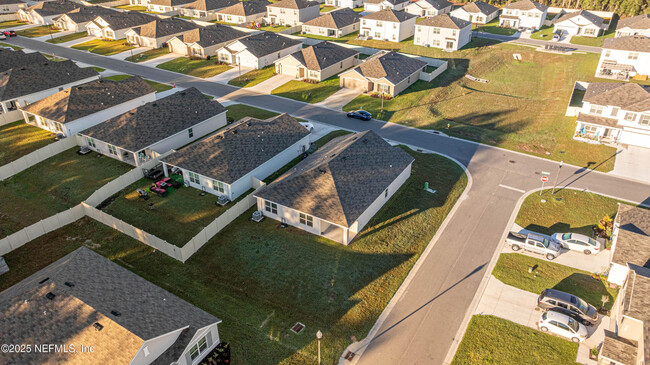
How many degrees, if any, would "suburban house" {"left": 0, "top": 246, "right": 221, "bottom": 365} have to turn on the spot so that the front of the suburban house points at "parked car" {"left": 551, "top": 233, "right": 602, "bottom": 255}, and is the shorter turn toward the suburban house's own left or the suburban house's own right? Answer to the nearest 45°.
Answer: approximately 45° to the suburban house's own left

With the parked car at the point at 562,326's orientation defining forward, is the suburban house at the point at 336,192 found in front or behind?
behind

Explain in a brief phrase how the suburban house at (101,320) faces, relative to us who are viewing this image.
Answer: facing the viewer and to the right of the viewer

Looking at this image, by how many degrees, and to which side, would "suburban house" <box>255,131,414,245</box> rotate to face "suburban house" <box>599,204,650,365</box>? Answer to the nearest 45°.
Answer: approximately 90° to its right

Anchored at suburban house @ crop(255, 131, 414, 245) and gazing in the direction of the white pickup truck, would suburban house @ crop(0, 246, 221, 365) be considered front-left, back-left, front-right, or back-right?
back-right

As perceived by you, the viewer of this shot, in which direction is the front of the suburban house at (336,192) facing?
facing away from the viewer and to the right of the viewer

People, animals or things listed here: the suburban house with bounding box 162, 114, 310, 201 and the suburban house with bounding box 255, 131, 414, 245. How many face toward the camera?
0

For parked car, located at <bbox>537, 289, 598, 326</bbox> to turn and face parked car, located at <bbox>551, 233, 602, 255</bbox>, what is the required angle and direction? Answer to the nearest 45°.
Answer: approximately 135° to its left

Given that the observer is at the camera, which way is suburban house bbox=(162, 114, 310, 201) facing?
facing away from the viewer and to the right of the viewer

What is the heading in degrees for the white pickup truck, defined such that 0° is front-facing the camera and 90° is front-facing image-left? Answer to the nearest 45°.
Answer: approximately 315°
